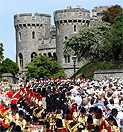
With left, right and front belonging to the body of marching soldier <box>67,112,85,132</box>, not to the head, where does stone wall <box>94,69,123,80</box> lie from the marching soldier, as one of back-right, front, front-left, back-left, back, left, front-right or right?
back
